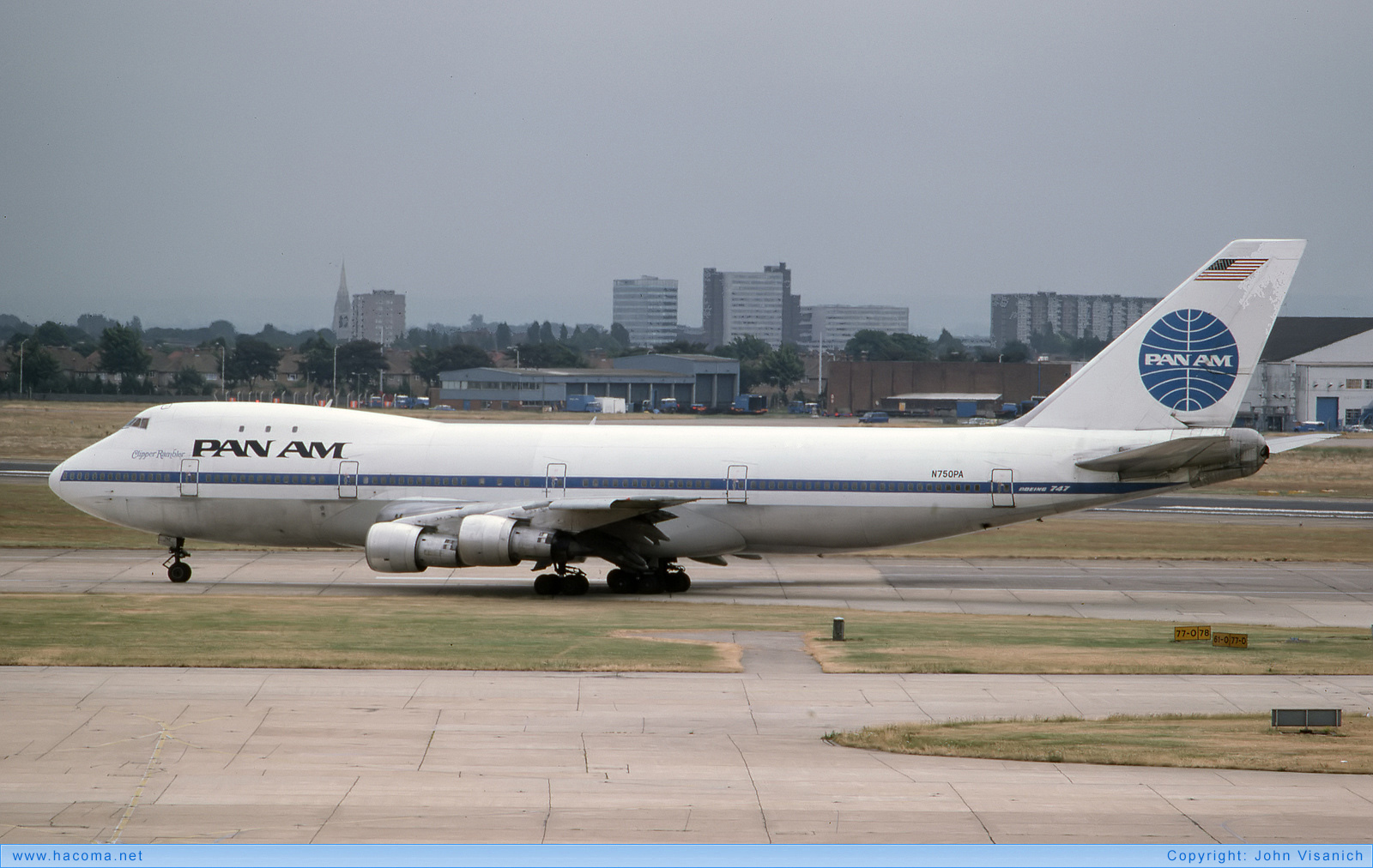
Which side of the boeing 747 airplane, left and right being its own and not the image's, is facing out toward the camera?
left
